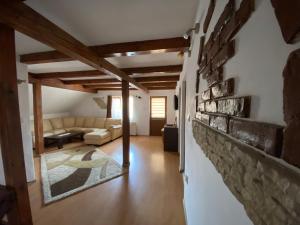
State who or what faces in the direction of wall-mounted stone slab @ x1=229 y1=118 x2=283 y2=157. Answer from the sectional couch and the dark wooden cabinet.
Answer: the sectional couch

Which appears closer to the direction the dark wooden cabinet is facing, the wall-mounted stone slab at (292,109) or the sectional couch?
the sectional couch

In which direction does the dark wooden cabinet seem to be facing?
to the viewer's left

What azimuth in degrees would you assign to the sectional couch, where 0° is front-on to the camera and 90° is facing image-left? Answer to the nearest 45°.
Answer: approximately 0°

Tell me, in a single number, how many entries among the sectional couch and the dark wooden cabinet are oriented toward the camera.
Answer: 1

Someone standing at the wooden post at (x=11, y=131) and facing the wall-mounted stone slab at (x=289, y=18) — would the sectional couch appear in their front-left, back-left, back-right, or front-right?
back-left

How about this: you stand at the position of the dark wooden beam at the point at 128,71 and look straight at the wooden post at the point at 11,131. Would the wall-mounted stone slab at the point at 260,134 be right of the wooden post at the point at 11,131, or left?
left

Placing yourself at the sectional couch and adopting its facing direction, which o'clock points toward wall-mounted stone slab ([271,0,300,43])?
The wall-mounted stone slab is roughly at 12 o'clock from the sectional couch.
